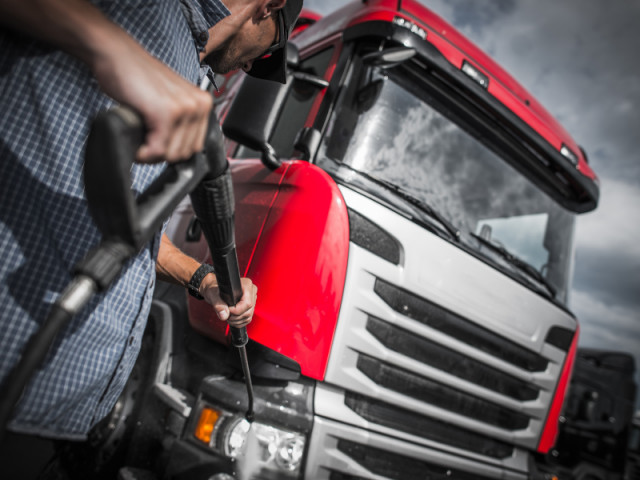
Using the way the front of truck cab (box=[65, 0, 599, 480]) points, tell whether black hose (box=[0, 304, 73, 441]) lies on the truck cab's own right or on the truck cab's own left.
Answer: on the truck cab's own right

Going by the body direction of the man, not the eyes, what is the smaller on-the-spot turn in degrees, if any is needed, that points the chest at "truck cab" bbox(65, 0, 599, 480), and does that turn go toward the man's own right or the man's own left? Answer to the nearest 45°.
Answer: approximately 45° to the man's own left

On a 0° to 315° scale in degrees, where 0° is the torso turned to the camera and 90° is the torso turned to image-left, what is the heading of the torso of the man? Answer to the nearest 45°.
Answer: approximately 270°

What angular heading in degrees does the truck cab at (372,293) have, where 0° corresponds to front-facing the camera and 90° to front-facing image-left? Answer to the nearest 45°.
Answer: approximately 315°

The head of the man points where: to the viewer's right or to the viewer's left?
to the viewer's right

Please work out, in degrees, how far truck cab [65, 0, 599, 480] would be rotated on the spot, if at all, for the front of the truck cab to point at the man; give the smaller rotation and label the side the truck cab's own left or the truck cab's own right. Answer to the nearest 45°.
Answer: approximately 90° to the truck cab's own right
